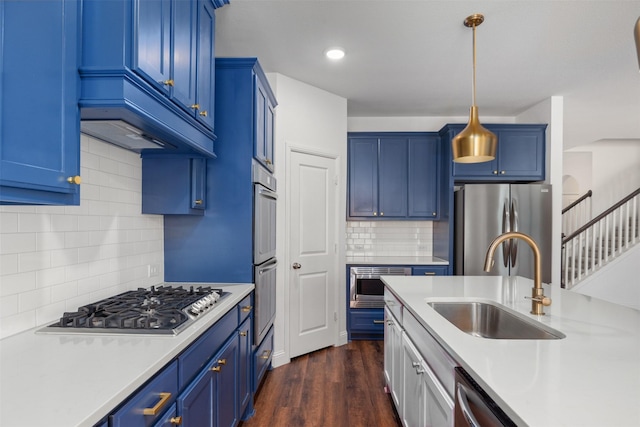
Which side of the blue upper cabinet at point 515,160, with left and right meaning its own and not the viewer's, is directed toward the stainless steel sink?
front

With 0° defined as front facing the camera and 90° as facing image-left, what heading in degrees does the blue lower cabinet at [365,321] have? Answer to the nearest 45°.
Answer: approximately 0°

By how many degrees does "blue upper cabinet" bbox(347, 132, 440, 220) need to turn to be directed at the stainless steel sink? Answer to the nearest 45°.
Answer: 0° — it already faces it

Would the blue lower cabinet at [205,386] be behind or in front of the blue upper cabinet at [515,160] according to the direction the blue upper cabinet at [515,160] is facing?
in front

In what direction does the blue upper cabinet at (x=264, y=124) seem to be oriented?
to the viewer's right

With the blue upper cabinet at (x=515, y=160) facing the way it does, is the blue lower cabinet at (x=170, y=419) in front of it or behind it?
in front

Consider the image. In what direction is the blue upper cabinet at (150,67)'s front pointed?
to the viewer's right
